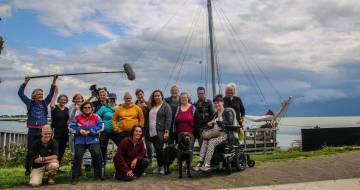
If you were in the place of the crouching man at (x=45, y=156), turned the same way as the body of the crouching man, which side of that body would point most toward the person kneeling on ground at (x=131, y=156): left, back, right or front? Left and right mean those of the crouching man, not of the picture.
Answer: left

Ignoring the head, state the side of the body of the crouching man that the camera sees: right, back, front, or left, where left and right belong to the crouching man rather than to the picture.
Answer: front

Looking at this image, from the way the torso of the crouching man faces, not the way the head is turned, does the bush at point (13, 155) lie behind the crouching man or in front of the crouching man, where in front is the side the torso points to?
behind

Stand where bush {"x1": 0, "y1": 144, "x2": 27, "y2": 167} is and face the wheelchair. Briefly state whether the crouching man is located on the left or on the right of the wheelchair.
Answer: right

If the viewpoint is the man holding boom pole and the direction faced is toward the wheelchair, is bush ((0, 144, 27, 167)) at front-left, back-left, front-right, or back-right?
back-left

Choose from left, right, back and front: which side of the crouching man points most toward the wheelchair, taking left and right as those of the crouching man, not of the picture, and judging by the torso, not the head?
left

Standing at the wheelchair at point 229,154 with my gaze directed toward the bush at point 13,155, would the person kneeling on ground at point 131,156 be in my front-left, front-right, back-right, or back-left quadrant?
front-left
